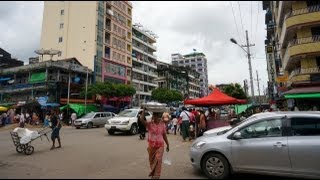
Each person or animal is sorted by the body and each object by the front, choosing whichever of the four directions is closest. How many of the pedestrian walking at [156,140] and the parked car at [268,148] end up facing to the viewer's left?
1

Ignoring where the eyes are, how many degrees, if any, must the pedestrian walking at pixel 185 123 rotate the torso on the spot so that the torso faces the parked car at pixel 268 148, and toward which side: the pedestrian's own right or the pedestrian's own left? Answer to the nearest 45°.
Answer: approximately 180°

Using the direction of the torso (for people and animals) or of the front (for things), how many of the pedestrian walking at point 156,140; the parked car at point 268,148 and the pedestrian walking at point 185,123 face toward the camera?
1

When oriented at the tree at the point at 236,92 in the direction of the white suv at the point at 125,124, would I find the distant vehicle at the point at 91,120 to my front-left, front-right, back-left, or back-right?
front-right

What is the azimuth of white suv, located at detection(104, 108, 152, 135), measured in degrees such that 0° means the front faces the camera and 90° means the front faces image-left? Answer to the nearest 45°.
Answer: approximately 45°

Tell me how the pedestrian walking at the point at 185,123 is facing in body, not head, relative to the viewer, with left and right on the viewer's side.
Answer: facing away from the viewer

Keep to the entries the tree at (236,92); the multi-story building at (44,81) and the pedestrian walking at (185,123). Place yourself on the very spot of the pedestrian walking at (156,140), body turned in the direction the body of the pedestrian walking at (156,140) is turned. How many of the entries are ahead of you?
0

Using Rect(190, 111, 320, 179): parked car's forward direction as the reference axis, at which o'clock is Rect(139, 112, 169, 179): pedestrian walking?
The pedestrian walking is roughly at 11 o'clock from the parked car.

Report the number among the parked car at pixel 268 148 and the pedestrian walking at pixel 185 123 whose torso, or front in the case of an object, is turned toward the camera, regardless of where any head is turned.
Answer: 0

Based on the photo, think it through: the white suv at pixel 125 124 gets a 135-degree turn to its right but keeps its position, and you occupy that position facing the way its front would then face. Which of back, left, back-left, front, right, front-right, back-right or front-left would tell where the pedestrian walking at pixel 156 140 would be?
back

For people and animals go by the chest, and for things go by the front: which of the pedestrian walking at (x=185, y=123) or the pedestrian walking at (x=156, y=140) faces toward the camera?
the pedestrian walking at (x=156, y=140)

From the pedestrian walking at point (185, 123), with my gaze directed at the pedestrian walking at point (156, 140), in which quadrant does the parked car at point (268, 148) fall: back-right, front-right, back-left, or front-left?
front-left

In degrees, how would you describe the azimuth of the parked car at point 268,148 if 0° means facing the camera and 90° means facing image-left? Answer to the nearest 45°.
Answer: approximately 90°

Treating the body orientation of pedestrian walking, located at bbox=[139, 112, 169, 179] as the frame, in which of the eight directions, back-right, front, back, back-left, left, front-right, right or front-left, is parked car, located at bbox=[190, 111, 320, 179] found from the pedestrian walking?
left

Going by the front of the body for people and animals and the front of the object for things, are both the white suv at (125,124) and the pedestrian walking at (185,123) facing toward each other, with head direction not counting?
no

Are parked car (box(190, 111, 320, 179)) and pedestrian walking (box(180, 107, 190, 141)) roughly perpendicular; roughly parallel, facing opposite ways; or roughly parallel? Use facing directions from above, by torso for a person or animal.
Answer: roughly perpendicular

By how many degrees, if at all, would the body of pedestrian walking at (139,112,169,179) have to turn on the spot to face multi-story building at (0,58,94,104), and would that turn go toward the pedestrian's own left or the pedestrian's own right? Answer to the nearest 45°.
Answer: approximately 135° to the pedestrian's own right

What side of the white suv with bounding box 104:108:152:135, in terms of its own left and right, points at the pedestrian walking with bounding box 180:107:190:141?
left

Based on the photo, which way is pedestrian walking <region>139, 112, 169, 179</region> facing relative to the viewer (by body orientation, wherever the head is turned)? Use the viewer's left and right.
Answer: facing the viewer

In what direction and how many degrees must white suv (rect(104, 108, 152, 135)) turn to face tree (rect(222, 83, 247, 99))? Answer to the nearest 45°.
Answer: approximately 180°
